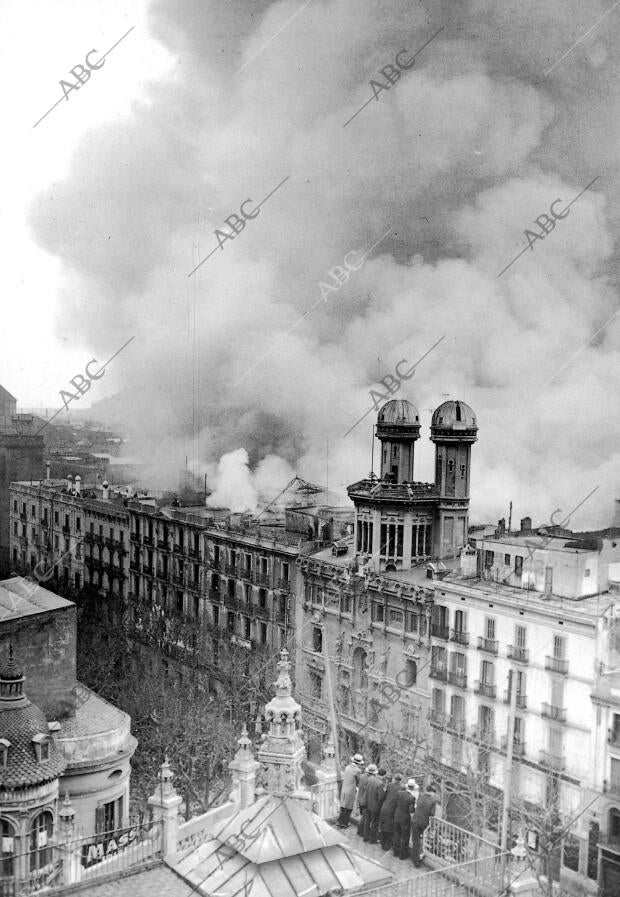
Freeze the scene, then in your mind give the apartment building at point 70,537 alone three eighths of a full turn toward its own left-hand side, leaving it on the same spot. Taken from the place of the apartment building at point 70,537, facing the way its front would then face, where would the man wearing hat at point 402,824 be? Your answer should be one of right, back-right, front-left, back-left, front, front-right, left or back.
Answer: right

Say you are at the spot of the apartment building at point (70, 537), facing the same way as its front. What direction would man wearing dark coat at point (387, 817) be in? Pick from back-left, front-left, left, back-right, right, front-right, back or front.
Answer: front-left

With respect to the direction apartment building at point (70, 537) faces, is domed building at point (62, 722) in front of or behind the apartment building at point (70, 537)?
in front

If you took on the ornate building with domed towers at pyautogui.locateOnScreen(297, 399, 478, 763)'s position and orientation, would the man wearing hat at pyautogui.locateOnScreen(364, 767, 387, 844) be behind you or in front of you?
in front

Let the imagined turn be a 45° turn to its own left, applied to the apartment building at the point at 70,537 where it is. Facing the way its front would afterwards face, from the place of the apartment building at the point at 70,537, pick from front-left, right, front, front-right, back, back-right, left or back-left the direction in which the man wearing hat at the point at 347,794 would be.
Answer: front

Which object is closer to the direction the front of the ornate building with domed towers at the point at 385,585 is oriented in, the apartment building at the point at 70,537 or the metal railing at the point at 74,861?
the metal railing

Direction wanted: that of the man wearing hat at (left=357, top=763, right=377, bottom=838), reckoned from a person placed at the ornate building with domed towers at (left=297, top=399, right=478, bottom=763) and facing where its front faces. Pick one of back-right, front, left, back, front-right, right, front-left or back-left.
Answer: front-left

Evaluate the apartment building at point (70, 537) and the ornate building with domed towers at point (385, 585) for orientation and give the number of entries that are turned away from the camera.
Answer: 0

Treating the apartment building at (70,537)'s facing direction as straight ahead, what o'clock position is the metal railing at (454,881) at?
The metal railing is roughly at 10 o'clock from the apartment building.

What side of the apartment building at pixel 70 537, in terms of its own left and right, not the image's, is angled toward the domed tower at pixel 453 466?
left

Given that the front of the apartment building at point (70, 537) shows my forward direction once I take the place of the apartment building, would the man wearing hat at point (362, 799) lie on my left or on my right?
on my left

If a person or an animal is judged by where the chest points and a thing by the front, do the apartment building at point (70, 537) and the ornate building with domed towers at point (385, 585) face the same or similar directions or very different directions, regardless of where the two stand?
same or similar directions

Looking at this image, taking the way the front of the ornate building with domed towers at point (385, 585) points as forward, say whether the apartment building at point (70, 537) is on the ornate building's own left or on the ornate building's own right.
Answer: on the ornate building's own right

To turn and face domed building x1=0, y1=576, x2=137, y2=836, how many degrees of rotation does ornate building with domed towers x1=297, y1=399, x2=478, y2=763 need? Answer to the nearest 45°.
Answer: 0° — it already faces it

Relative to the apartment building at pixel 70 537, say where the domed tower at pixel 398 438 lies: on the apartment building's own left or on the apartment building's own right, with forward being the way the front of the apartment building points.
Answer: on the apartment building's own left
